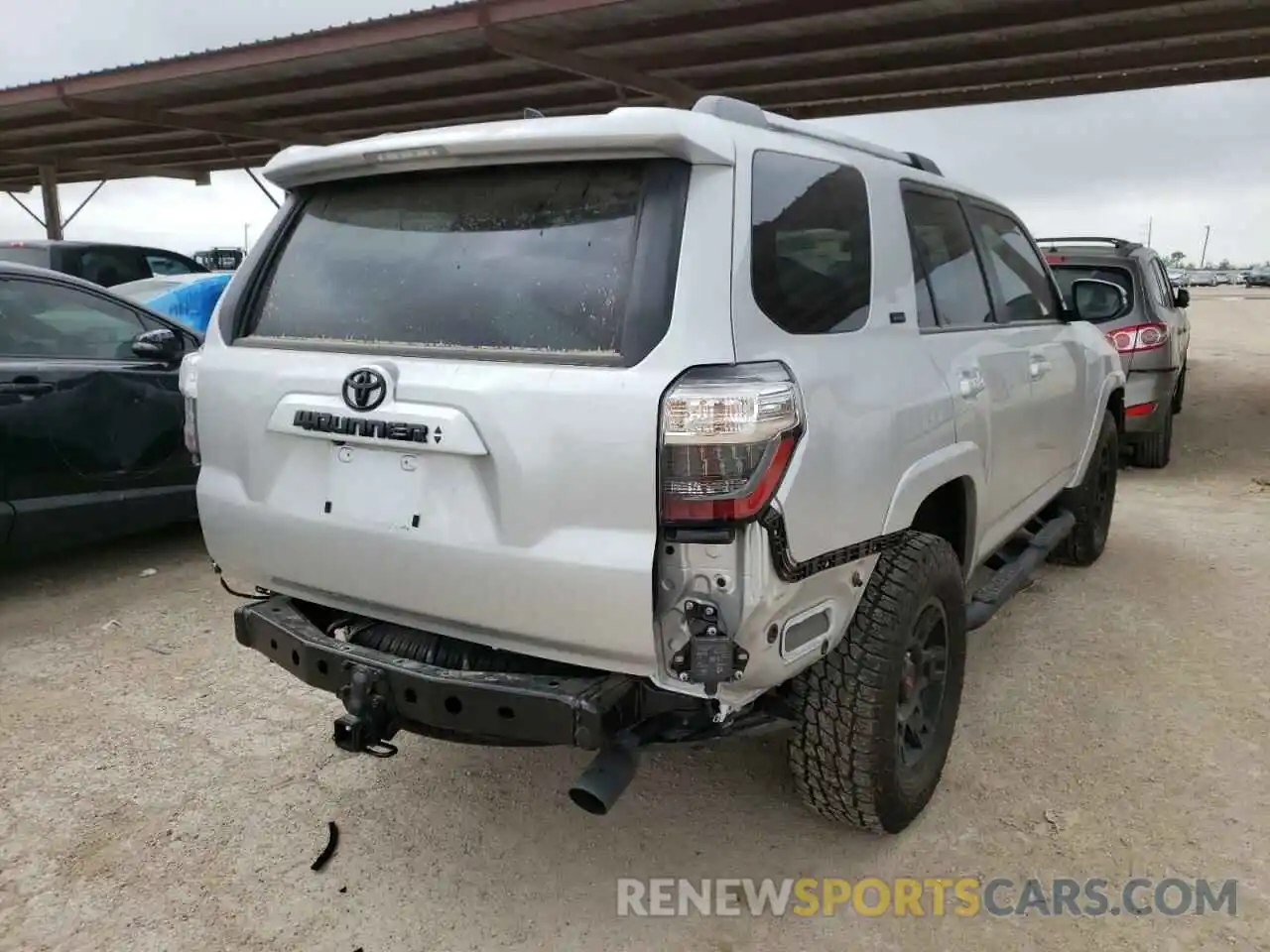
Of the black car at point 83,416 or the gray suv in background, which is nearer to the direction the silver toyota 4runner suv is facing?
the gray suv in background

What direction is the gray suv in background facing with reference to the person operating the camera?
facing away from the viewer

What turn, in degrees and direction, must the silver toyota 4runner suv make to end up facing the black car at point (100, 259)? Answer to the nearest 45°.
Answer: approximately 90° to its left

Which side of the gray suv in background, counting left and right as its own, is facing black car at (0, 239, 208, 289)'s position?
left

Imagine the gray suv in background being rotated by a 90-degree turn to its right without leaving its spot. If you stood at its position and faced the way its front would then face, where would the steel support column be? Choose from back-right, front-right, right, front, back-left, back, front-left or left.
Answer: back

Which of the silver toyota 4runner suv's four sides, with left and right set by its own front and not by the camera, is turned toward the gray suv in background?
front

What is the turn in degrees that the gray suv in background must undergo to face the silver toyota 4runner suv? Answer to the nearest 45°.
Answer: approximately 180°

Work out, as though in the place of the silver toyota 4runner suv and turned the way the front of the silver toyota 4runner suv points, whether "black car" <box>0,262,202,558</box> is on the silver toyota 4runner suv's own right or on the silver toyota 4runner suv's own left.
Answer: on the silver toyota 4runner suv's own left

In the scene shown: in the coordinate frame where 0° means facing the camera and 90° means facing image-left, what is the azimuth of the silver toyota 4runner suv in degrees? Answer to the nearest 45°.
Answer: approximately 225°

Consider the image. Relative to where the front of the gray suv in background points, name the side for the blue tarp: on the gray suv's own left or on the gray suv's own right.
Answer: on the gray suv's own left

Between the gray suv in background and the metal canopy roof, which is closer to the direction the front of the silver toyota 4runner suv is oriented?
the gray suv in background

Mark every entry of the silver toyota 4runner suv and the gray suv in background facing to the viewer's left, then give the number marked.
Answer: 0
